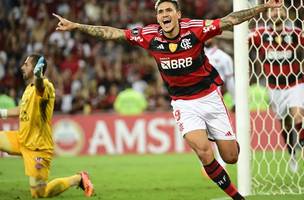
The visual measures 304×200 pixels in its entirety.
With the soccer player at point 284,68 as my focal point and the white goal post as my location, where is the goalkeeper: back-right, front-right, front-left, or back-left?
back-left

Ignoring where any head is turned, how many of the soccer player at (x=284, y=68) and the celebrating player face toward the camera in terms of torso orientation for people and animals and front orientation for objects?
2

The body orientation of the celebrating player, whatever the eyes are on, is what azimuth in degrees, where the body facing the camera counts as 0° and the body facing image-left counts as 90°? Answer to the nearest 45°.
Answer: approximately 0°

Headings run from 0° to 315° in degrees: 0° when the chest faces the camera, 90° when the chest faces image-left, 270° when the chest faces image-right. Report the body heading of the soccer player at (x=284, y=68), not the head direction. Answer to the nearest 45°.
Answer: approximately 0°
